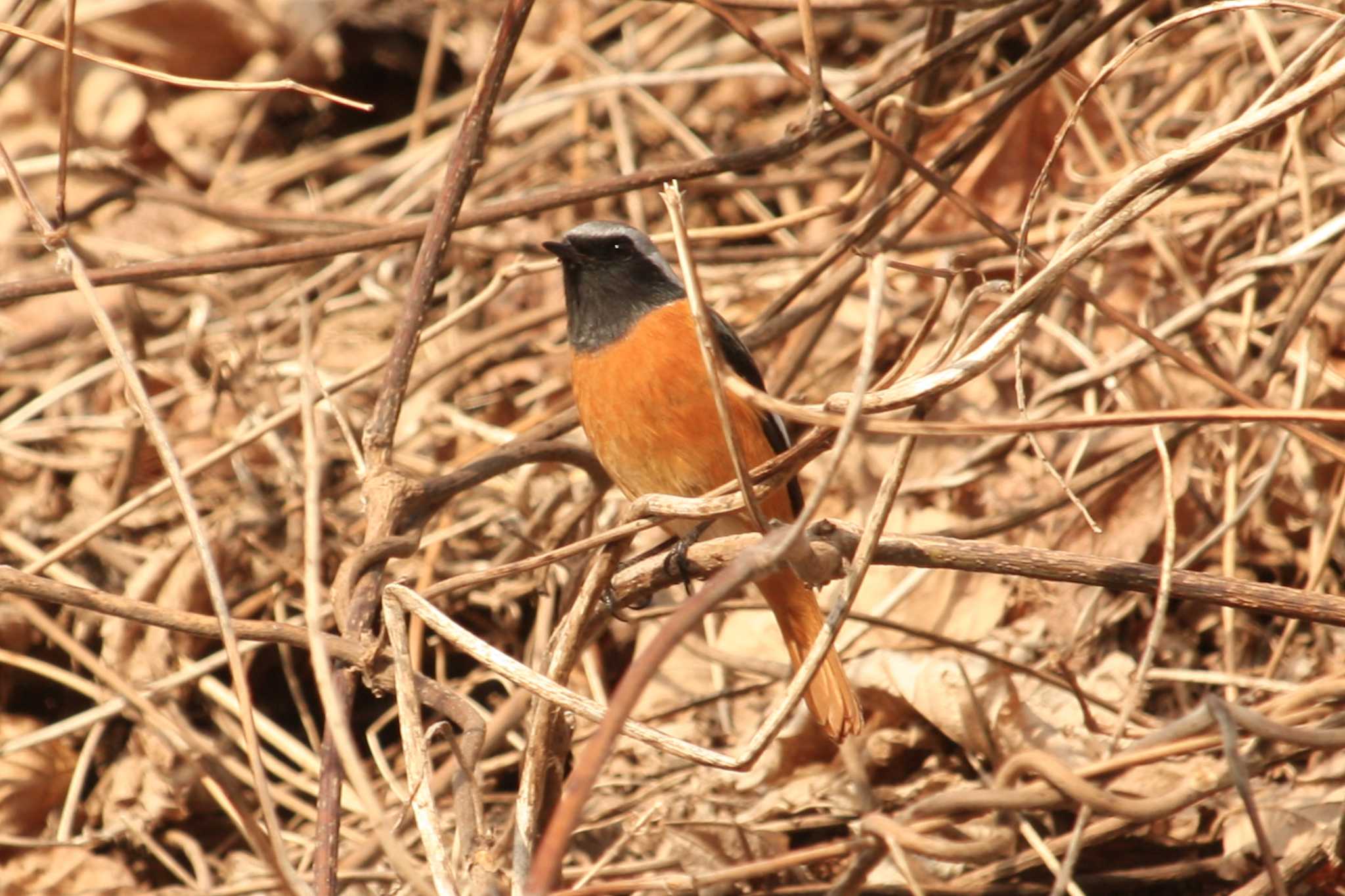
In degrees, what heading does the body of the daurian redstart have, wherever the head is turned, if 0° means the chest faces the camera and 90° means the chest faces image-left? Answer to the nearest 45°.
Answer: approximately 45°
